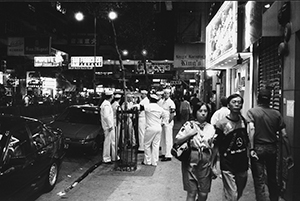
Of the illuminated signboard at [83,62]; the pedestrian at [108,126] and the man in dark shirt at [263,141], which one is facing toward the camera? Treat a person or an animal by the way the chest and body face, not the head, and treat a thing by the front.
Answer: the illuminated signboard

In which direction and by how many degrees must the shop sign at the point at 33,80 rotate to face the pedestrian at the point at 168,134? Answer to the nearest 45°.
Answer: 0° — it already faces them

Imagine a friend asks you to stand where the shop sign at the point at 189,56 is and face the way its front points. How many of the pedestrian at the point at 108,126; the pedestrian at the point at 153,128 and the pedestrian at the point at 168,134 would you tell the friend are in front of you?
3

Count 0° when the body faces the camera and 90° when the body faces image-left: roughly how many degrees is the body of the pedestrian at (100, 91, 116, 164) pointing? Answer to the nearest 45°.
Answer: approximately 270°

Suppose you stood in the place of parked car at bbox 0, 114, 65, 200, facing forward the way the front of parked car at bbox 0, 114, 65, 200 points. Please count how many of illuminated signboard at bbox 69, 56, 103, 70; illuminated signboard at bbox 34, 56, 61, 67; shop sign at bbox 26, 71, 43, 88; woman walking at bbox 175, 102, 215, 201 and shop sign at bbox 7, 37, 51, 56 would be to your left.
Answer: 1

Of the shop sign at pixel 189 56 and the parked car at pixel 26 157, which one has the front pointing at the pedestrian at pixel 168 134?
the shop sign

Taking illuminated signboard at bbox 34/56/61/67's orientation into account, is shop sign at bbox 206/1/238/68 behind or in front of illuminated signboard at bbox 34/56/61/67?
in front

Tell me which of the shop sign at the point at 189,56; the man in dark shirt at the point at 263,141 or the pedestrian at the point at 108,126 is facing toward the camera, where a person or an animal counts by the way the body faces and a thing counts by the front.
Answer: the shop sign

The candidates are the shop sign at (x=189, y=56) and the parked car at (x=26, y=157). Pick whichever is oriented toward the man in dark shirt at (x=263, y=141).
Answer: the shop sign

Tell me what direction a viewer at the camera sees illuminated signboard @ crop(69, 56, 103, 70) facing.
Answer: facing the viewer

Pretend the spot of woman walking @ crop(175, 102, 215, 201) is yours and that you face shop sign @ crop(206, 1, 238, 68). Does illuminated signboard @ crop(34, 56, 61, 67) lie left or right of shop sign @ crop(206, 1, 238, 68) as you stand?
left

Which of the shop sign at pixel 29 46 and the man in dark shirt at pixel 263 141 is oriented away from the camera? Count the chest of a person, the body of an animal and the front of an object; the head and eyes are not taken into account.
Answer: the man in dark shirt

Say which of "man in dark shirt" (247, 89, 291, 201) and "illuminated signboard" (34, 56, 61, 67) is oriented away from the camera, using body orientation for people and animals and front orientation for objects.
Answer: the man in dark shirt

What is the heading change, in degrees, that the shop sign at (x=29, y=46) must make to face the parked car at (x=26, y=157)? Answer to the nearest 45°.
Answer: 0° — it already faces it

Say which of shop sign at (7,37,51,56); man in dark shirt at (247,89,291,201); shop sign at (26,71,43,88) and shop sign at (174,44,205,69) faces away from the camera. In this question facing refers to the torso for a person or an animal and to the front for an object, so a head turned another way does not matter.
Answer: the man in dark shirt

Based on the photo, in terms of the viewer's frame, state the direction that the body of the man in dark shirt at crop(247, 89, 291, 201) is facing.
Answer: away from the camera

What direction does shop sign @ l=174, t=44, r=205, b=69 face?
toward the camera

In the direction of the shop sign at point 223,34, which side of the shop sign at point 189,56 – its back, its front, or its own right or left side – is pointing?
front

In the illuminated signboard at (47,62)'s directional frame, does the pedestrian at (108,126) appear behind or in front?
in front

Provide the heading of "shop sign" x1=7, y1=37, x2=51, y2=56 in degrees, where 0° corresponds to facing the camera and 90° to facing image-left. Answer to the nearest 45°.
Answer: approximately 0°
